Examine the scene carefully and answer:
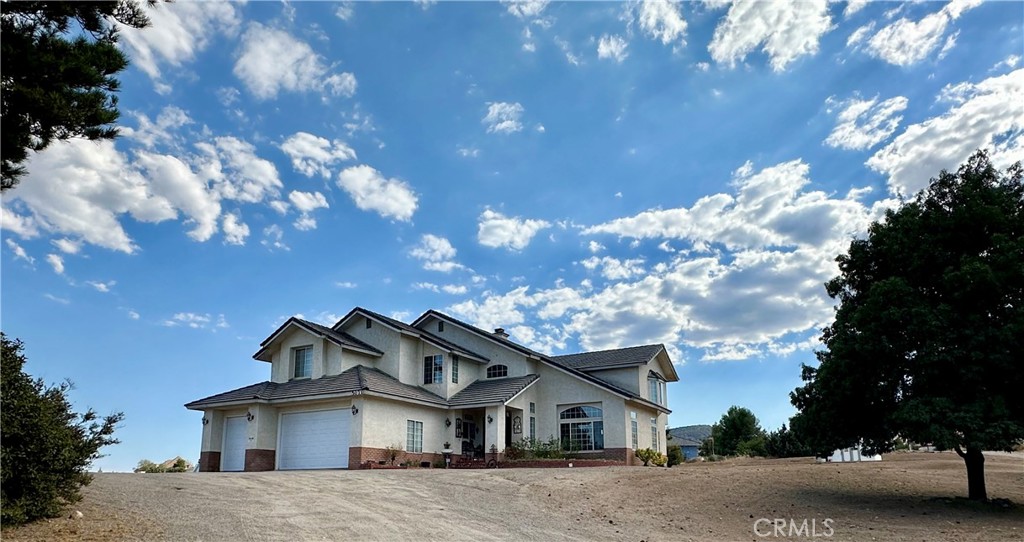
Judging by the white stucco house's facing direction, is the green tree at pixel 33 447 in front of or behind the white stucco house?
in front

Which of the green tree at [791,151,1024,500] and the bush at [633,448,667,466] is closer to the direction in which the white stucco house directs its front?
the green tree

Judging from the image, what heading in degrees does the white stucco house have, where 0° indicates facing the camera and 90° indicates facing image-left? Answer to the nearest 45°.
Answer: approximately 45°

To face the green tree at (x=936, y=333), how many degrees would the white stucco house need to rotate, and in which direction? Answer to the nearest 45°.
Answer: approximately 90° to its left

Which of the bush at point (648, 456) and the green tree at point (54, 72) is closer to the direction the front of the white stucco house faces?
the green tree

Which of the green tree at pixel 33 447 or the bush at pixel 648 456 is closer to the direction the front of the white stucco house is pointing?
the green tree
